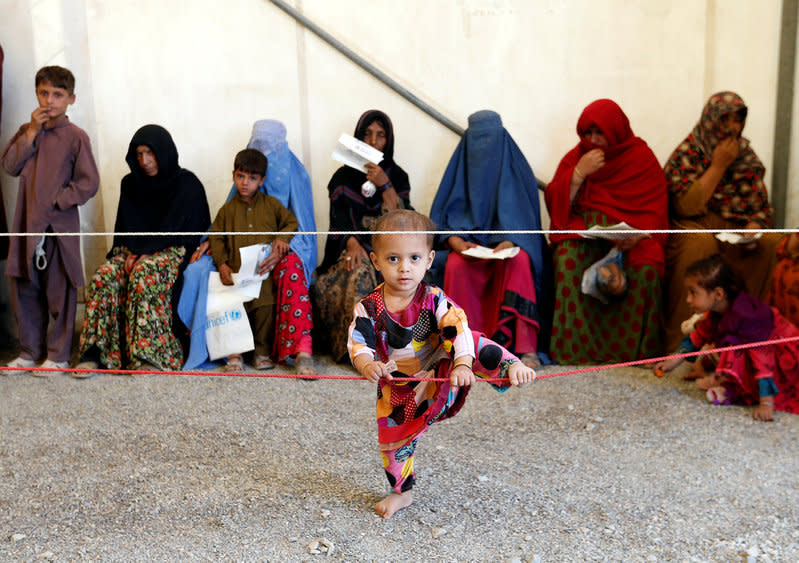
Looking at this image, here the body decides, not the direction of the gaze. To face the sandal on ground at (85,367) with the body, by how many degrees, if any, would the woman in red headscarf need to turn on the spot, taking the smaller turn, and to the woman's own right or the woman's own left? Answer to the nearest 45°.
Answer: approximately 90° to the woman's own right

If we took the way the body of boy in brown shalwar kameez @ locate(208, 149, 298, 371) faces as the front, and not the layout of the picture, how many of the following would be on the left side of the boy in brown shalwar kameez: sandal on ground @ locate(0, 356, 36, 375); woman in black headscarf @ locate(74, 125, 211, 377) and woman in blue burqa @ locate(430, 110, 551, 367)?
1

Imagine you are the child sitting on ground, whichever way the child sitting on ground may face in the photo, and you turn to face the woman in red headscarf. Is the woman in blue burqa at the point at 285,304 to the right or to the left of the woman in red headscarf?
left

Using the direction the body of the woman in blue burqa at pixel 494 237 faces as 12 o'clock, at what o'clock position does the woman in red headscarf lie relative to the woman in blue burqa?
The woman in red headscarf is roughly at 9 o'clock from the woman in blue burqa.

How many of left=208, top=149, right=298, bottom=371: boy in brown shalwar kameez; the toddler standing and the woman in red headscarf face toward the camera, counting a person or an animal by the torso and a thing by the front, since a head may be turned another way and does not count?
3

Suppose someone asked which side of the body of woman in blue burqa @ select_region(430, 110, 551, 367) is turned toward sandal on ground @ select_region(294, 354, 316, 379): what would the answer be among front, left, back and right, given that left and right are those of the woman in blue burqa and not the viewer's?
right

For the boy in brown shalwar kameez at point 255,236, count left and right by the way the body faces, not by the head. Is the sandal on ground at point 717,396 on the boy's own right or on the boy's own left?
on the boy's own left

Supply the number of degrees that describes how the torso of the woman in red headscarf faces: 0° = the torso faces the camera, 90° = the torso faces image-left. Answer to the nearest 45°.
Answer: approximately 0°

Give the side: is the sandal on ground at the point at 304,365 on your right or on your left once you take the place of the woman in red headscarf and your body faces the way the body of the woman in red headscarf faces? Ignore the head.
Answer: on your right

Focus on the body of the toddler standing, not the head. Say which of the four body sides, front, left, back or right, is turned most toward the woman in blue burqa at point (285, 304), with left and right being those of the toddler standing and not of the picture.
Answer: back

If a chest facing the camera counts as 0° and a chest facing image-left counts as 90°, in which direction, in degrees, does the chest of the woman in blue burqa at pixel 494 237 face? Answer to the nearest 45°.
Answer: approximately 0°
